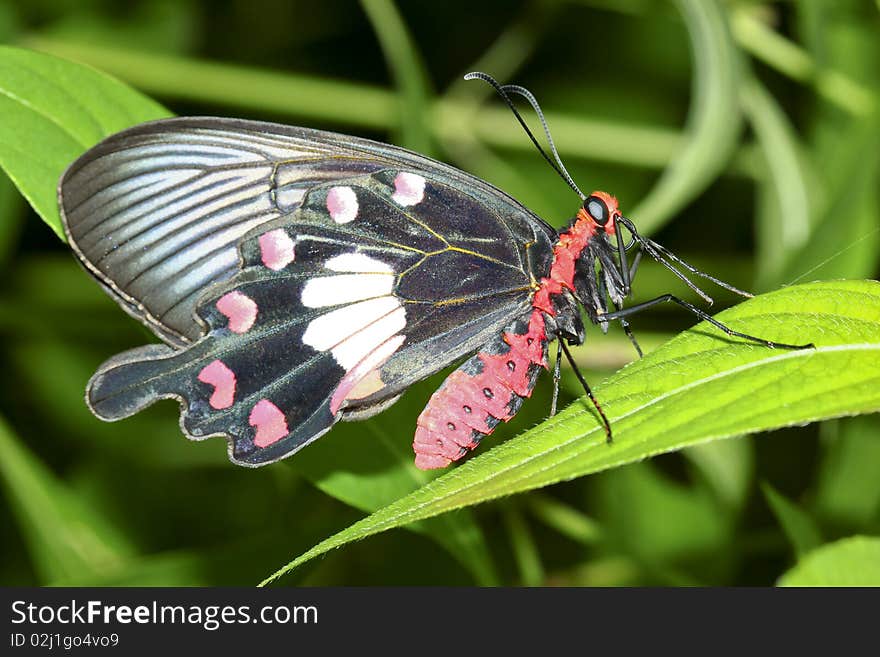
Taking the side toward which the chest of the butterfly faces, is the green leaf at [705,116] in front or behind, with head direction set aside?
in front

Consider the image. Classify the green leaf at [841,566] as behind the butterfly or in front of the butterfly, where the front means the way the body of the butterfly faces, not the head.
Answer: in front

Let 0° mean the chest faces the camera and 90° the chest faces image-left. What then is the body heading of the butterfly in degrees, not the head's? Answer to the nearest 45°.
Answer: approximately 270°

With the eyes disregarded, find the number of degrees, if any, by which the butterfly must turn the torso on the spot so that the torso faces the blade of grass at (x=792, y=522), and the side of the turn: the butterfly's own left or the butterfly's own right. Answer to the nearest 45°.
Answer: approximately 45° to the butterfly's own left
